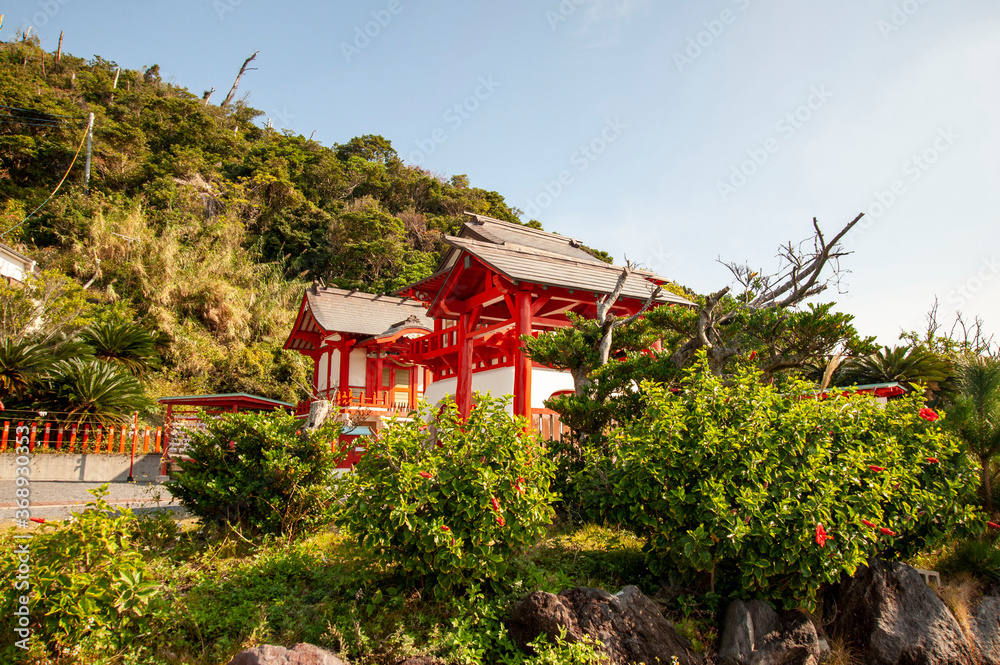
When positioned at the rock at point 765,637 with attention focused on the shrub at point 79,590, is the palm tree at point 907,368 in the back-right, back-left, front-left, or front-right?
back-right

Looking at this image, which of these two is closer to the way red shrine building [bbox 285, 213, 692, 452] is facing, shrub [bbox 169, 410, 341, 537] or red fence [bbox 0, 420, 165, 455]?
the shrub

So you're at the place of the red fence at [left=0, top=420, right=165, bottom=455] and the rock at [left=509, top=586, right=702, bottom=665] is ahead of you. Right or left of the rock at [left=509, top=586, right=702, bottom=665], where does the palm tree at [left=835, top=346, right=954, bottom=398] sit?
left

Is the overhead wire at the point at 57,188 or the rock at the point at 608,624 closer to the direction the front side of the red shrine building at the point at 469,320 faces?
the rock

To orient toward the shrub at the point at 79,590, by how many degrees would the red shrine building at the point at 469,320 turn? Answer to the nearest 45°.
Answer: approximately 45° to its right
